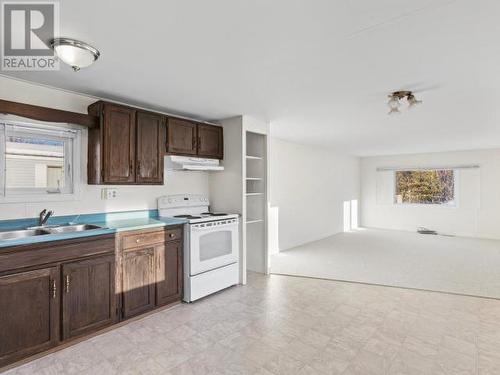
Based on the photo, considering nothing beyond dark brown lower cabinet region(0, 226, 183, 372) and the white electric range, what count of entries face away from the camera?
0

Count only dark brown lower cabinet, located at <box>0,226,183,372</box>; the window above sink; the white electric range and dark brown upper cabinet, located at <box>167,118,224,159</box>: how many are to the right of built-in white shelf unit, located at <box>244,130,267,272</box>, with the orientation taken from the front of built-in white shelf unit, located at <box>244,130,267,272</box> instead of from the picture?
4

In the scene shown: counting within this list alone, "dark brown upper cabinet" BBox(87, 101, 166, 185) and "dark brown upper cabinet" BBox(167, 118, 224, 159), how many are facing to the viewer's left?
0

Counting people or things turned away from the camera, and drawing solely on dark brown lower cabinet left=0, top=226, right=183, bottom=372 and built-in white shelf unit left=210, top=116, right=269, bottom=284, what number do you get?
0

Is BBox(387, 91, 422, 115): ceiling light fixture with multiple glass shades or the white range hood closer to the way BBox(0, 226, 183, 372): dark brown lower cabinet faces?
the ceiling light fixture with multiple glass shades

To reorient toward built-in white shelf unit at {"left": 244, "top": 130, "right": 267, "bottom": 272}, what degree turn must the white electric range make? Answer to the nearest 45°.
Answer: approximately 90° to its left

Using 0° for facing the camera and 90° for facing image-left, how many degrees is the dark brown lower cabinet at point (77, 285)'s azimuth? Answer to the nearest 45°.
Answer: approximately 315°

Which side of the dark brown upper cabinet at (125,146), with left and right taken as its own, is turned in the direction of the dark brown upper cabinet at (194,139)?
left

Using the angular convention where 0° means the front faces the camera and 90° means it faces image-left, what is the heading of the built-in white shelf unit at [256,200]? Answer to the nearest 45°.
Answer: approximately 315°
